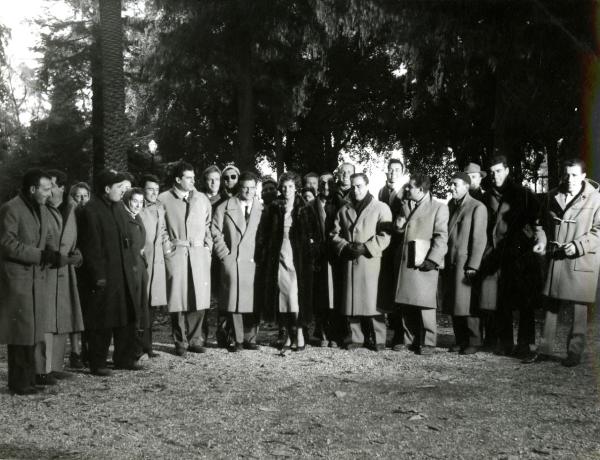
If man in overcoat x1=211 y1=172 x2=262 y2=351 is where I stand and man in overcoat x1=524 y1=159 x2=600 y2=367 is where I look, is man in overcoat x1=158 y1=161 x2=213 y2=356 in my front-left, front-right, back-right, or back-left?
back-right

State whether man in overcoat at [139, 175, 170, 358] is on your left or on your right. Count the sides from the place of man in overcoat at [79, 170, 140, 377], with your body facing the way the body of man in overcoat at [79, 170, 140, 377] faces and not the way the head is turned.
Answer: on your left

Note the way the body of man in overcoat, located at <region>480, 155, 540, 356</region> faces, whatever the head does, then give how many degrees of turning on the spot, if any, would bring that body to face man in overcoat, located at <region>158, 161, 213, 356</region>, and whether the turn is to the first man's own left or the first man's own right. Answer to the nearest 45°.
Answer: approximately 45° to the first man's own right

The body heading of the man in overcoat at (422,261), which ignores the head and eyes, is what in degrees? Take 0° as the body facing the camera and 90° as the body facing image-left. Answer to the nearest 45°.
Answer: approximately 45°

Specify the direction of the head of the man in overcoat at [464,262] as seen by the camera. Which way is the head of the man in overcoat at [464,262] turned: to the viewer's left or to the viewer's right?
to the viewer's left

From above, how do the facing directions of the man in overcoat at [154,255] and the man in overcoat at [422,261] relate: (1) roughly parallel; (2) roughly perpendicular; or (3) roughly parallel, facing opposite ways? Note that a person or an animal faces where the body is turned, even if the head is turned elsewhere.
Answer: roughly perpendicular

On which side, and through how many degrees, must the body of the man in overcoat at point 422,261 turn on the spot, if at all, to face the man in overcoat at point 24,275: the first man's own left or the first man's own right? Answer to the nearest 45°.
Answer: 0° — they already face them

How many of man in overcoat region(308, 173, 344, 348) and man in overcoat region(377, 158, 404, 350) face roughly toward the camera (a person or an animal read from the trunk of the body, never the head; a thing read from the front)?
2
